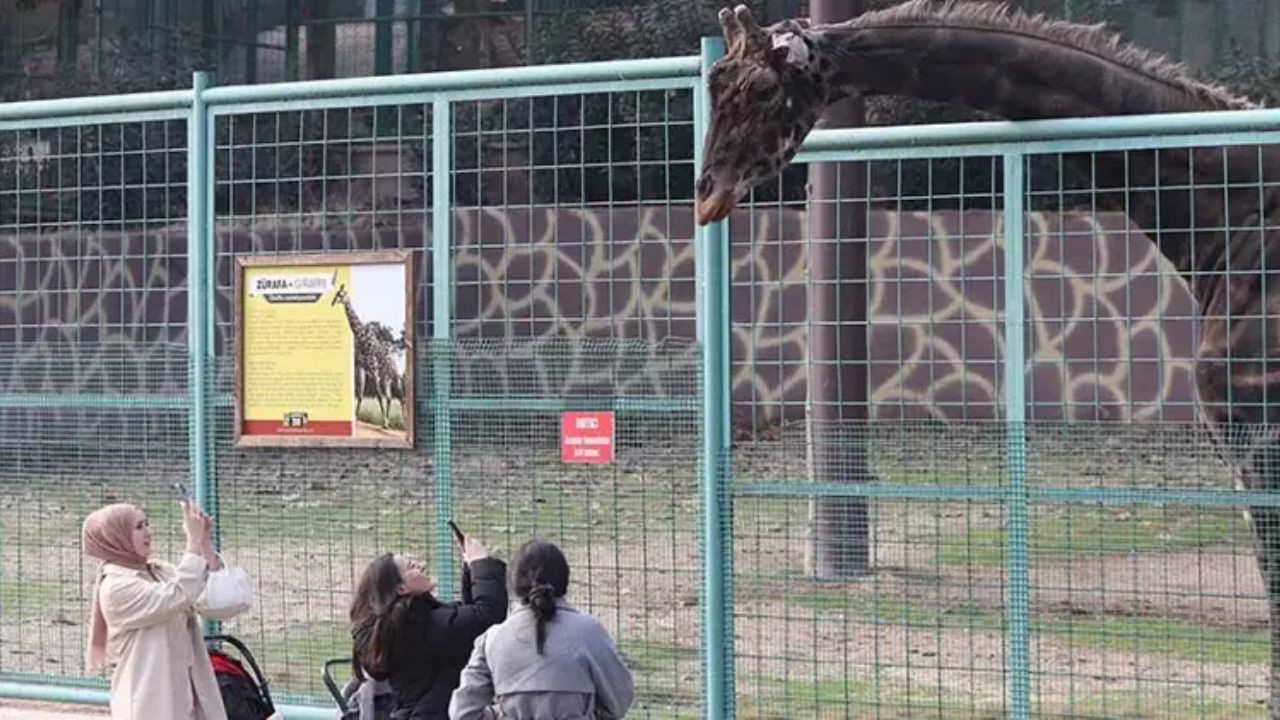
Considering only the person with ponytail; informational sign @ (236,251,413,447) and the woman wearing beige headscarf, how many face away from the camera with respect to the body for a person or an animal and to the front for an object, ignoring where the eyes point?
1

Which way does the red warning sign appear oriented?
toward the camera

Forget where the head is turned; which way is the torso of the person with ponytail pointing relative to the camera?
away from the camera

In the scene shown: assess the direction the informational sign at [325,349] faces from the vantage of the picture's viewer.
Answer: facing the viewer

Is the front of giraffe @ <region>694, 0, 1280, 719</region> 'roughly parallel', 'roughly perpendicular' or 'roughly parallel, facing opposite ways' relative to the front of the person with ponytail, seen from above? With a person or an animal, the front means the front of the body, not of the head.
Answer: roughly perpendicular

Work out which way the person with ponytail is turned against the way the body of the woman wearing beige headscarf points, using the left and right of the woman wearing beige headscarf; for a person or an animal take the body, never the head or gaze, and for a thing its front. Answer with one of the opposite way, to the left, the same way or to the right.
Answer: to the left

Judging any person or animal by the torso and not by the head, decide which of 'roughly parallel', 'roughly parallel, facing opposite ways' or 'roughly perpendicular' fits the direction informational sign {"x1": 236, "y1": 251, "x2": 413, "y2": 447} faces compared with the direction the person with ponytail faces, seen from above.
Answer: roughly parallel, facing opposite ways

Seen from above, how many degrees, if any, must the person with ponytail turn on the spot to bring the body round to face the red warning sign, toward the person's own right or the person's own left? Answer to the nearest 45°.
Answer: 0° — they already face it

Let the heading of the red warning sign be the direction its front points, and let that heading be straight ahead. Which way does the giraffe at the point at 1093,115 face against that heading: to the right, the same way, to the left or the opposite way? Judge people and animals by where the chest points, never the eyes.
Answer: to the right

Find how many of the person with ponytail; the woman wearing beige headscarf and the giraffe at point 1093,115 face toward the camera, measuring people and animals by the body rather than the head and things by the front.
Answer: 0

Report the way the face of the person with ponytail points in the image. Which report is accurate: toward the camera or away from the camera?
away from the camera

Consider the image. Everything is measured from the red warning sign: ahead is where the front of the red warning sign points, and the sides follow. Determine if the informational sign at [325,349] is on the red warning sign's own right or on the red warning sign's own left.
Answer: on the red warning sign's own right

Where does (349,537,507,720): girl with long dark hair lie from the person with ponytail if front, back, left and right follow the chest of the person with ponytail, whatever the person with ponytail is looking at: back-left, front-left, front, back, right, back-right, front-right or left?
front-left

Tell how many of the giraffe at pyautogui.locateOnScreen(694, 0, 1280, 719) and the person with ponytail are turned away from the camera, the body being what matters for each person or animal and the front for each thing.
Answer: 1

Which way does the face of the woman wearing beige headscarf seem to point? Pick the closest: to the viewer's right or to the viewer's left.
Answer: to the viewer's right

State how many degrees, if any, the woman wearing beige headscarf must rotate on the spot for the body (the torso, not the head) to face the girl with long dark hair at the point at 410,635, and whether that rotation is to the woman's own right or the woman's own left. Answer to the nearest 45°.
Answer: approximately 45° to the woman's own right

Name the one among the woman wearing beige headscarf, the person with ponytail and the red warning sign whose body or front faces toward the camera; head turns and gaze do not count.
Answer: the red warning sign

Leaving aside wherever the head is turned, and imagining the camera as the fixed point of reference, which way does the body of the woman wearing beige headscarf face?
to the viewer's right

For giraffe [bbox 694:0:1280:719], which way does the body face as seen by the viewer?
to the viewer's left
